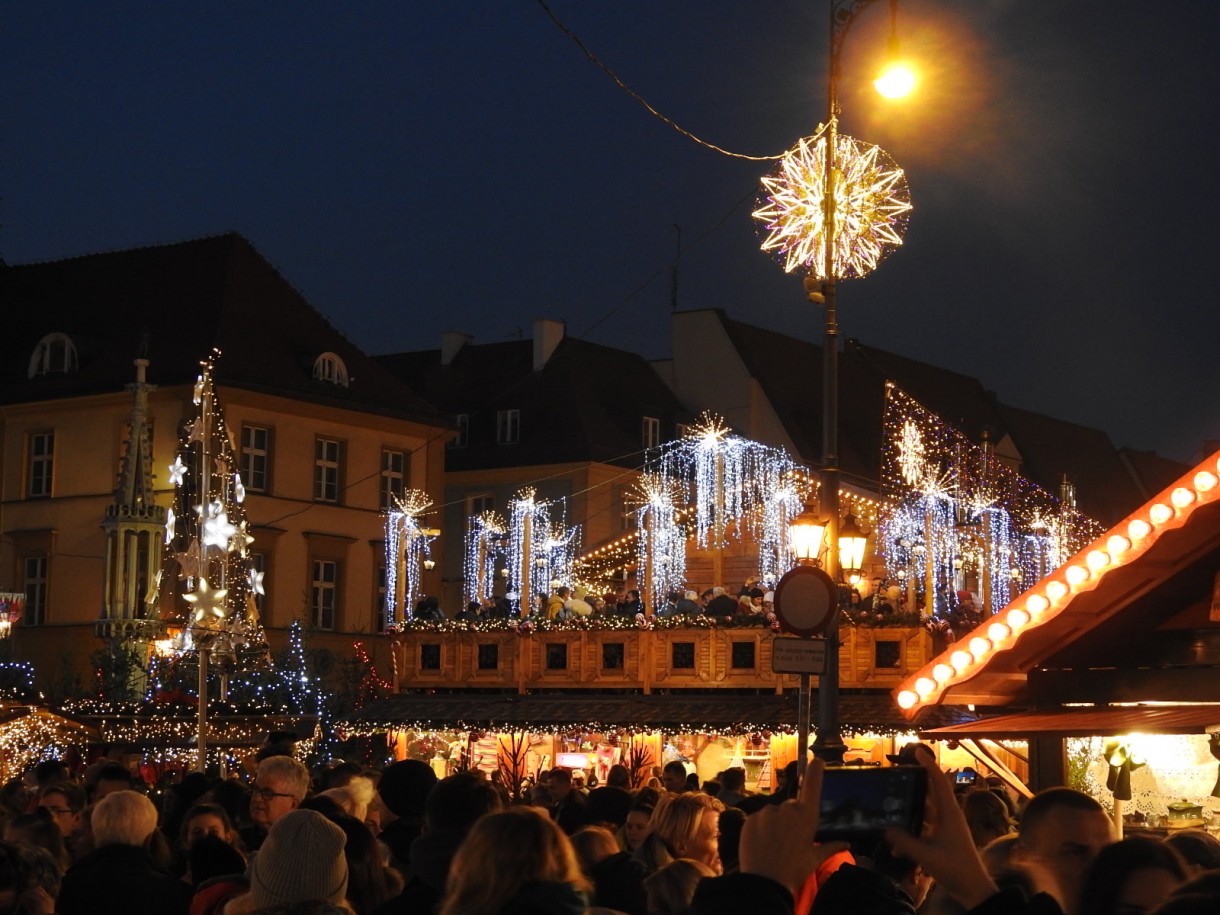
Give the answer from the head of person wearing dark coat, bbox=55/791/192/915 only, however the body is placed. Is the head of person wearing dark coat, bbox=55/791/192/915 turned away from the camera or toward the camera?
away from the camera

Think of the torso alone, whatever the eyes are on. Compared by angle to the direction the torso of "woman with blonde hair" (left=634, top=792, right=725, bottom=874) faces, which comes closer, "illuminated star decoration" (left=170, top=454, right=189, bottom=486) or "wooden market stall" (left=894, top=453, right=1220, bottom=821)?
the wooden market stall

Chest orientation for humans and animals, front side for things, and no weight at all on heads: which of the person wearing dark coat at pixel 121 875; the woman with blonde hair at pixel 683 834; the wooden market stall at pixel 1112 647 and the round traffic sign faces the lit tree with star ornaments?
the person wearing dark coat

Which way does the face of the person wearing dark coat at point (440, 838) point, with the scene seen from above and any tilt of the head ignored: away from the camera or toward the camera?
away from the camera

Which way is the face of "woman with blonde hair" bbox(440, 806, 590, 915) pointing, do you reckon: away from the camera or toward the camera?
away from the camera

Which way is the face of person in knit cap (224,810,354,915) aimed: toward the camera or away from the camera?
away from the camera

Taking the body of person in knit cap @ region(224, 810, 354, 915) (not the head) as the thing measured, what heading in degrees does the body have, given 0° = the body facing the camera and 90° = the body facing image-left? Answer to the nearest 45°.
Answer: approximately 180°

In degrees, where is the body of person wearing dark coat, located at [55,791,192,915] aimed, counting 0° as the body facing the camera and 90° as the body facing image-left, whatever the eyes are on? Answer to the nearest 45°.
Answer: approximately 180°

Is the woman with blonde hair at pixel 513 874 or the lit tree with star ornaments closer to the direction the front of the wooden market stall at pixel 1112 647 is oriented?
the woman with blonde hair

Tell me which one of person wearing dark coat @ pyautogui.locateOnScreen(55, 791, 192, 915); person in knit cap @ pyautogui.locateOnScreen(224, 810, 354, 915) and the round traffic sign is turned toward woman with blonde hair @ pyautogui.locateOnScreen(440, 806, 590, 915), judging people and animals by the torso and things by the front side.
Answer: the round traffic sign

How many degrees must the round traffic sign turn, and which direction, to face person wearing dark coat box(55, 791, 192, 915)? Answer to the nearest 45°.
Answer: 0° — it already faces them
